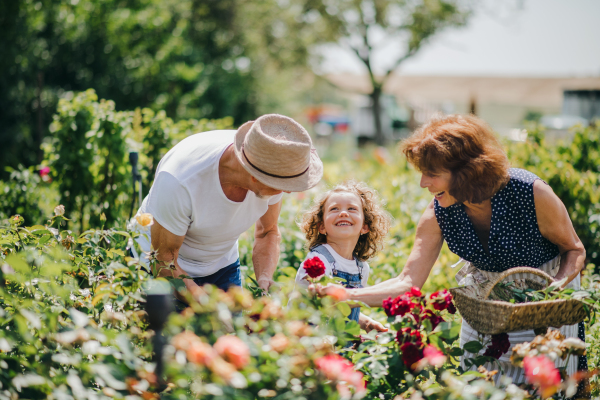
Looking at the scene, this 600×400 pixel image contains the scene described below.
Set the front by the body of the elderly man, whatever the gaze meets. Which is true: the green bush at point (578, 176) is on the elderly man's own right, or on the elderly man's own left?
on the elderly man's own left

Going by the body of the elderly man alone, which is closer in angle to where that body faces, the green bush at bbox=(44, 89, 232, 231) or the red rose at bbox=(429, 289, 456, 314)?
the red rose

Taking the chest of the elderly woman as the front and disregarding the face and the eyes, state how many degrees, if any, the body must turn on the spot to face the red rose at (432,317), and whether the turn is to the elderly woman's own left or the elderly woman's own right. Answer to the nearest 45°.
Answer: approximately 45° to the elderly woman's own left

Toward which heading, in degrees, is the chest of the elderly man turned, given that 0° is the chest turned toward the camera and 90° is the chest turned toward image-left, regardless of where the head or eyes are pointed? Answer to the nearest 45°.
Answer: approximately 315°

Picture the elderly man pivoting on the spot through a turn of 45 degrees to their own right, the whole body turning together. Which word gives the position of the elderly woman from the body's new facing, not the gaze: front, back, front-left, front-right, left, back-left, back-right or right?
left

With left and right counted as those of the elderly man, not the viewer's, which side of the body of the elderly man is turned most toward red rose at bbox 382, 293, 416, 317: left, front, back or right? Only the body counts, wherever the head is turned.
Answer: front

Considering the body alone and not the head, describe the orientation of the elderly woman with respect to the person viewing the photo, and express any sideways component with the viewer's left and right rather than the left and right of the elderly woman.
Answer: facing the viewer and to the left of the viewer

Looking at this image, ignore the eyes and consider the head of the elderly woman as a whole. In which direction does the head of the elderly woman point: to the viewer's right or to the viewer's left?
to the viewer's left

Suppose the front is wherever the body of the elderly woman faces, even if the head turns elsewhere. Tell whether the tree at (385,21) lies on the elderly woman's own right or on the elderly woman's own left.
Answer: on the elderly woman's own right

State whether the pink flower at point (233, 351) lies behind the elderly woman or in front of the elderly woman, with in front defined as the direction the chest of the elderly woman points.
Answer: in front

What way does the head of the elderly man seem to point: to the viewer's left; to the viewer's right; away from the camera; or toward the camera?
to the viewer's right

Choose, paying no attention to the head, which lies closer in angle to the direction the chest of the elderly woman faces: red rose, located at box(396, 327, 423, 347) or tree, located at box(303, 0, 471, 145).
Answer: the red rose

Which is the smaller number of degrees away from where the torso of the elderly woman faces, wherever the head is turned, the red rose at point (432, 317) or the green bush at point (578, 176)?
the red rose
